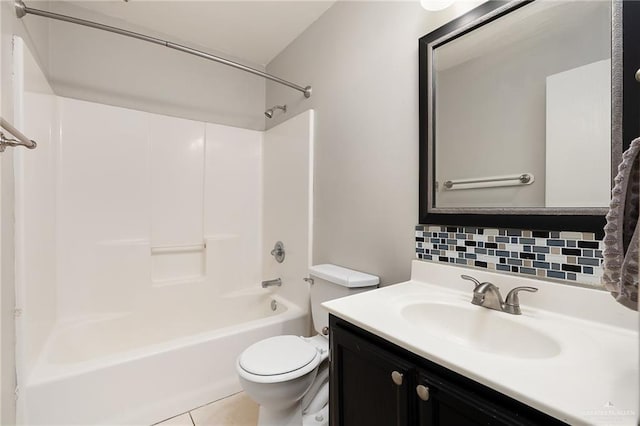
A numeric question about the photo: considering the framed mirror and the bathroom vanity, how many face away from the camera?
0

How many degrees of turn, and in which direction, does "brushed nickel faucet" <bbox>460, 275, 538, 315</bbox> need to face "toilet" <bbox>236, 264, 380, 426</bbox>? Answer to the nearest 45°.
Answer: approximately 45° to its right

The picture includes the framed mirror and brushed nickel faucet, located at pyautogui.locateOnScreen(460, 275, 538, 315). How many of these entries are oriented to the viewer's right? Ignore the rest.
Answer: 0

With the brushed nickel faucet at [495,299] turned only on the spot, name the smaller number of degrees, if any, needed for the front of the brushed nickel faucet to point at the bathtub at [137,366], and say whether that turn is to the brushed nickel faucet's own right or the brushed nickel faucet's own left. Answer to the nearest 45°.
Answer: approximately 45° to the brushed nickel faucet's own right

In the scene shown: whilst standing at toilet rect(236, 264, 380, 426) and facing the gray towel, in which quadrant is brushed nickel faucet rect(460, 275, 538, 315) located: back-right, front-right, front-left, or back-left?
front-left

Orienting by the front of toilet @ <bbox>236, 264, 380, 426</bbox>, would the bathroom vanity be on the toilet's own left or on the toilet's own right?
on the toilet's own left

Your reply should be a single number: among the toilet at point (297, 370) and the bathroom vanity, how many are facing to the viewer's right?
0

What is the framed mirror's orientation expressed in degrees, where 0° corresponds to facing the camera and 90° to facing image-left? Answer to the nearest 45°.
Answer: approximately 45°

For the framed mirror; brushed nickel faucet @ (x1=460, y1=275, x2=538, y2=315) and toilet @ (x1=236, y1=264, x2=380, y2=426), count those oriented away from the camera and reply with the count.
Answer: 0

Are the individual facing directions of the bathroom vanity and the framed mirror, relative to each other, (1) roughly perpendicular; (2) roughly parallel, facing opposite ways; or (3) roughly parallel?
roughly parallel

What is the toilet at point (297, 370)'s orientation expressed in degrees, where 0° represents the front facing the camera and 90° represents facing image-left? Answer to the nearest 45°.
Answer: approximately 45°

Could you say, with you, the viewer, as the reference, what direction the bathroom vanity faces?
facing the viewer and to the left of the viewer

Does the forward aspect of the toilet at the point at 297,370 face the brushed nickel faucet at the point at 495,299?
no
